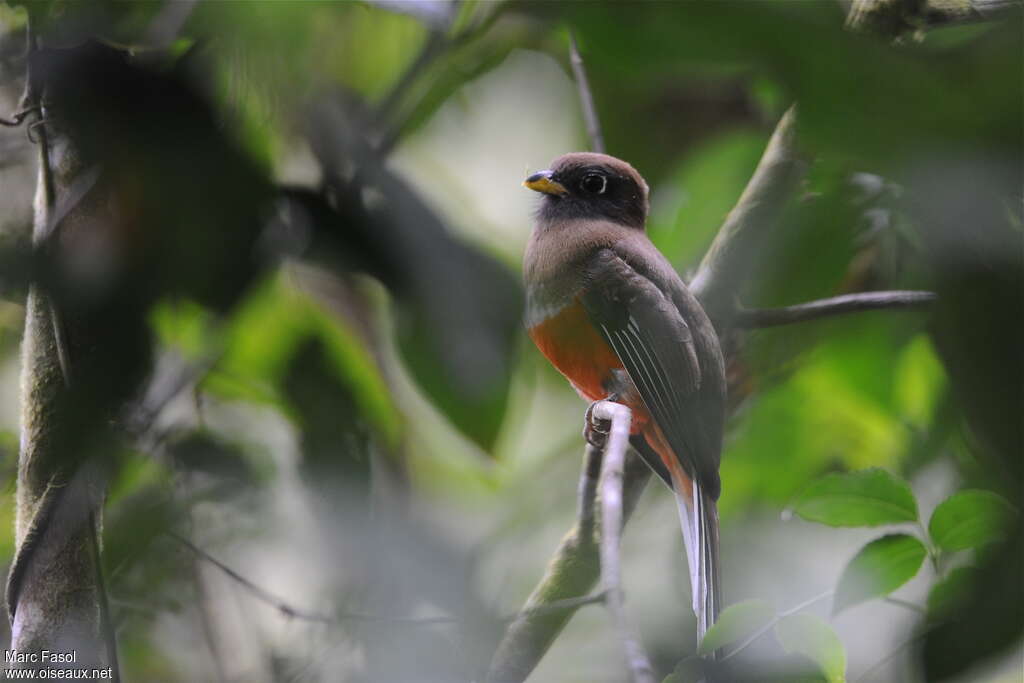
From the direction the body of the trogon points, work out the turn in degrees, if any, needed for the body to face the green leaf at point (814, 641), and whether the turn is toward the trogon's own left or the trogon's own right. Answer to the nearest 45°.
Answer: approximately 90° to the trogon's own left

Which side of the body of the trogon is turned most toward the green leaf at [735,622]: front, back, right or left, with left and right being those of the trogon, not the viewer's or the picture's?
left

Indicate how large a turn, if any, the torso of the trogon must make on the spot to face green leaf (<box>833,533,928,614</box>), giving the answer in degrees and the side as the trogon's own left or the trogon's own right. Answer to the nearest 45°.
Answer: approximately 135° to the trogon's own left

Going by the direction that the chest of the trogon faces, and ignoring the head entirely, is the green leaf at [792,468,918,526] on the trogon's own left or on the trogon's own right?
on the trogon's own left

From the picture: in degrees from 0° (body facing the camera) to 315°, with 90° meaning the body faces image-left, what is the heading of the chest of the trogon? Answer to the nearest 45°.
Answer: approximately 90°
